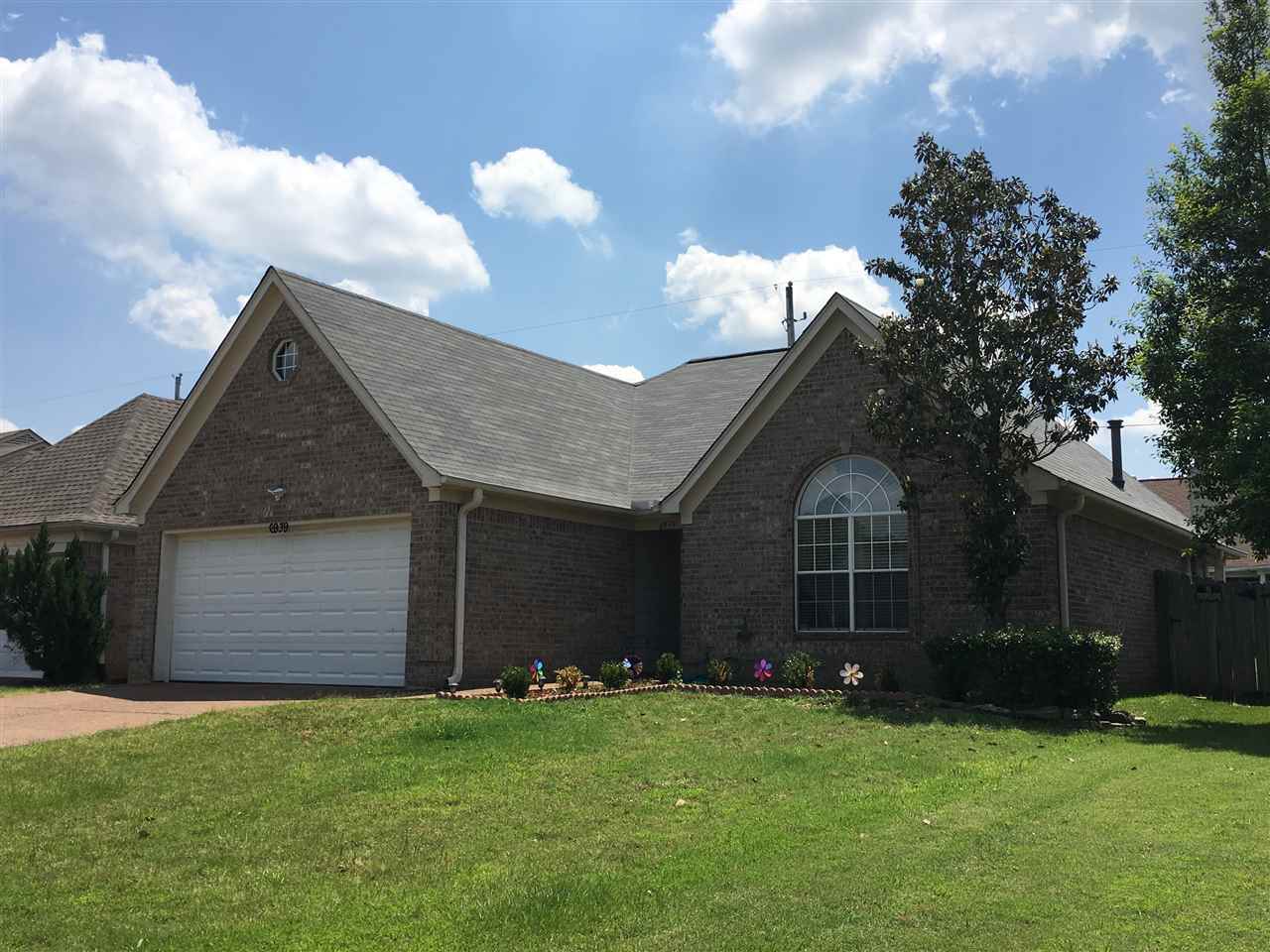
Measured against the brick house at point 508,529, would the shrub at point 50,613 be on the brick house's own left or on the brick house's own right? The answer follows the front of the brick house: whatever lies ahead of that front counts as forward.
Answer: on the brick house's own right

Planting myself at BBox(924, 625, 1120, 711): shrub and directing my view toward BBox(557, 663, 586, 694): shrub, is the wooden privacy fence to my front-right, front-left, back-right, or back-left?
back-right

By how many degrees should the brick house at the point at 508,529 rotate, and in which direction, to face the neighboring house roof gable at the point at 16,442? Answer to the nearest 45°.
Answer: approximately 90° to its right

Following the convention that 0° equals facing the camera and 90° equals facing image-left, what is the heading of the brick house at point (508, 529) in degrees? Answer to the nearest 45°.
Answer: approximately 45°

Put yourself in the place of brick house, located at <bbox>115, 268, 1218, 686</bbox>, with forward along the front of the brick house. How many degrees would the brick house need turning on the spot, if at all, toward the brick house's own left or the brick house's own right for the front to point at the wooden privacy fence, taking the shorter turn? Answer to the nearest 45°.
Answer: approximately 135° to the brick house's own left

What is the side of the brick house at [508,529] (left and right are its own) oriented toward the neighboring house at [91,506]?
right
